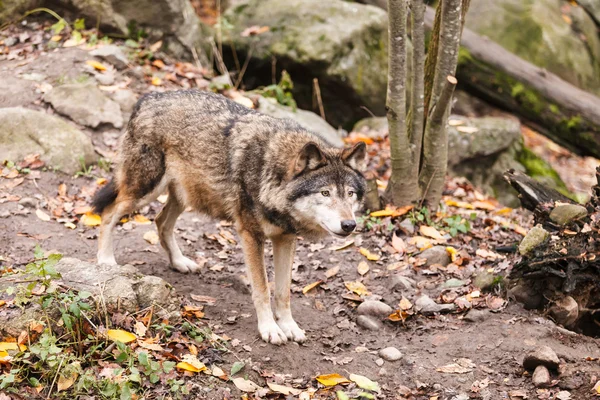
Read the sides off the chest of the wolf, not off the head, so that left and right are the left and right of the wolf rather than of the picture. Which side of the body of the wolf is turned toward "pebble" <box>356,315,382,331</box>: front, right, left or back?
front

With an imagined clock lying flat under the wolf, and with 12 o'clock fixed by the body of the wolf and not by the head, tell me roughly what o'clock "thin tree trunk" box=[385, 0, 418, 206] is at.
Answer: The thin tree trunk is roughly at 9 o'clock from the wolf.

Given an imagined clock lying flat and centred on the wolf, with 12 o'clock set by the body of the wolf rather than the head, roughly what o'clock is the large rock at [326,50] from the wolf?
The large rock is roughly at 8 o'clock from the wolf.

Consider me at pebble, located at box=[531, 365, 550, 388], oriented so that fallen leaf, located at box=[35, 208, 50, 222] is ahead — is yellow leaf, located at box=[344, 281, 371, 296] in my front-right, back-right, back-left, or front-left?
front-right

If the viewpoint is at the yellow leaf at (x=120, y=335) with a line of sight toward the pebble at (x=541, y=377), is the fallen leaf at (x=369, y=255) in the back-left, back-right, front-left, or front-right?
front-left

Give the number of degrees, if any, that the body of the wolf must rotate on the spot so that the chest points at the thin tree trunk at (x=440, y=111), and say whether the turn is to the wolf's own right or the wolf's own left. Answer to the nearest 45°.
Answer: approximately 90° to the wolf's own left

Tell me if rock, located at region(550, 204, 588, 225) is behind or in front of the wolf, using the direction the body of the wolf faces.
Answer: in front

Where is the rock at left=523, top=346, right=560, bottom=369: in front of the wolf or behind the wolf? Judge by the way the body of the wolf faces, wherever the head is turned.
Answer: in front

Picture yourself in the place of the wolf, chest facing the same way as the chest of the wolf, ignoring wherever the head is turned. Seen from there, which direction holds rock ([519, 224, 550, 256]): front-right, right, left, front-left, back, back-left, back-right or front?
front-left

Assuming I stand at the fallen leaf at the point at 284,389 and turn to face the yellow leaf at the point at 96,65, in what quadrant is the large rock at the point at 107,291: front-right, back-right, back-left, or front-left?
front-left

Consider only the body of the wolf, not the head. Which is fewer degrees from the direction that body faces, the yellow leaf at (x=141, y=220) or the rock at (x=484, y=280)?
the rock

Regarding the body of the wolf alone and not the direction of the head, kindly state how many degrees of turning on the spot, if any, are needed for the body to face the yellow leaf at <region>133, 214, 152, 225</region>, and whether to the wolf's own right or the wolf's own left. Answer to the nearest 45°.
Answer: approximately 180°

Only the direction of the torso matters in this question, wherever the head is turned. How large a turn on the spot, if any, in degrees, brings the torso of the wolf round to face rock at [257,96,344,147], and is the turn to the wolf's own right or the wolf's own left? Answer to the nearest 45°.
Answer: approximately 135° to the wolf's own left

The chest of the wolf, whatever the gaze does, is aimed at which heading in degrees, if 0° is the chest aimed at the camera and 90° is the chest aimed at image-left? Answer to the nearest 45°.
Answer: approximately 315°

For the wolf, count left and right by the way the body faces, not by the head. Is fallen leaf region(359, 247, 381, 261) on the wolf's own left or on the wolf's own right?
on the wolf's own left

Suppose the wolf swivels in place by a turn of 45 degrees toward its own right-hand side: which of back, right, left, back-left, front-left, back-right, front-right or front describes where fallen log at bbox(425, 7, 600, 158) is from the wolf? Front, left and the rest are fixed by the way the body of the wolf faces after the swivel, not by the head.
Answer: back-left

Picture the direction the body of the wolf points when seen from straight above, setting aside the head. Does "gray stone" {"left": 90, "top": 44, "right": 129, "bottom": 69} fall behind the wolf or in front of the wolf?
behind

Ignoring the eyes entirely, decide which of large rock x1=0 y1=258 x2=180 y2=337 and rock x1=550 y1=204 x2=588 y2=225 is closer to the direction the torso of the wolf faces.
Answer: the rock

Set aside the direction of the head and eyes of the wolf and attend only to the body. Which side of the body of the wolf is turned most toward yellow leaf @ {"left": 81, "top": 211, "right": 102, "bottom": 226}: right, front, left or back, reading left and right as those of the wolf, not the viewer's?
back
